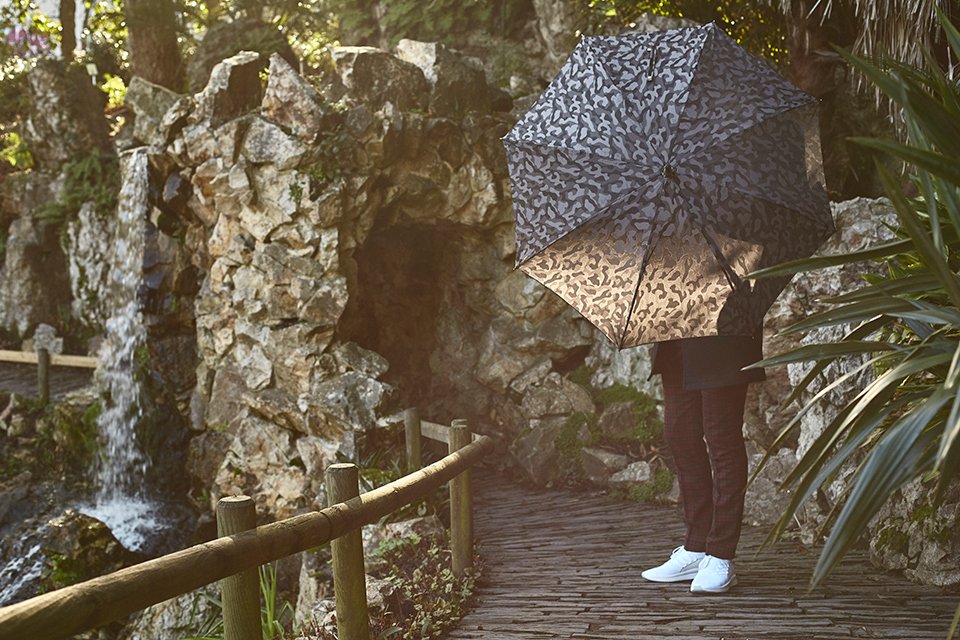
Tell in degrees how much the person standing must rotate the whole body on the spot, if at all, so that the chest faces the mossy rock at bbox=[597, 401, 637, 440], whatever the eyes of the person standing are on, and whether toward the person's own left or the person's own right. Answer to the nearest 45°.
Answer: approximately 135° to the person's own right

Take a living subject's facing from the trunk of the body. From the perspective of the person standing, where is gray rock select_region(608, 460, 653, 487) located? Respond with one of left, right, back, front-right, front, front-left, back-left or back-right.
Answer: back-right

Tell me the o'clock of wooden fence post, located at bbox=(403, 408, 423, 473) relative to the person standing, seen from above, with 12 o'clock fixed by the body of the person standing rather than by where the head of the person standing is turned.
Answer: The wooden fence post is roughly at 3 o'clock from the person standing.

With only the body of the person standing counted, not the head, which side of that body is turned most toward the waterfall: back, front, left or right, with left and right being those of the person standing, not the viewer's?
right

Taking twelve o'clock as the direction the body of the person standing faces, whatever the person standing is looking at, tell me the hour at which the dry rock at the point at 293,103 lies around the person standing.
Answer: The dry rock is roughly at 3 o'clock from the person standing.

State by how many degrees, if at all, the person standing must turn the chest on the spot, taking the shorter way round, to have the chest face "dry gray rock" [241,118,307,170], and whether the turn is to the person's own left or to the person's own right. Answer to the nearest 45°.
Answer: approximately 90° to the person's own right

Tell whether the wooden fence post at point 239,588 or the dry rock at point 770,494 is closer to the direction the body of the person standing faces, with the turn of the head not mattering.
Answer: the wooden fence post

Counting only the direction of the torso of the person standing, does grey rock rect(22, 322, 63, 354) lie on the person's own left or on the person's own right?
on the person's own right

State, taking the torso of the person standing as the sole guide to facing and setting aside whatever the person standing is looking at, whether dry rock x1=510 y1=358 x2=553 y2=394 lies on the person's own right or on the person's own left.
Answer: on the person's own right

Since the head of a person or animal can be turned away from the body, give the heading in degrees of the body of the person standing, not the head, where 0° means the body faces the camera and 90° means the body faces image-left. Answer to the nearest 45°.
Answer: approximately 45°
